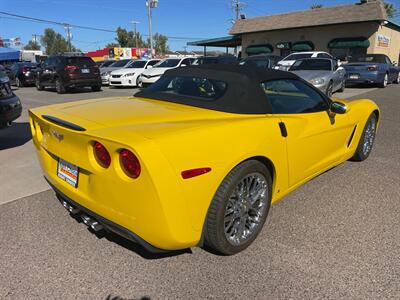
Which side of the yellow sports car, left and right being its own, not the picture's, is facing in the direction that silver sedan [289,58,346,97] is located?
front

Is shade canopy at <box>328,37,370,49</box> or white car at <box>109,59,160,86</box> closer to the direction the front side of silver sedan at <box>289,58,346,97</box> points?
the white car

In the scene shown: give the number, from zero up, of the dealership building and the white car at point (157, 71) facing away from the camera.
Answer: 0

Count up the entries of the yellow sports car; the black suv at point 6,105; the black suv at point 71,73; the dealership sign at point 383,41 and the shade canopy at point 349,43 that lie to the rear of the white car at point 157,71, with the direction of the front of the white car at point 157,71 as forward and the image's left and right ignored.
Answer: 2

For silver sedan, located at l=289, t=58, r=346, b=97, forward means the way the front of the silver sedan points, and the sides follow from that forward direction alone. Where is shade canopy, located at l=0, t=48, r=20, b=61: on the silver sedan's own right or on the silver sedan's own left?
on the silver sedan's own right

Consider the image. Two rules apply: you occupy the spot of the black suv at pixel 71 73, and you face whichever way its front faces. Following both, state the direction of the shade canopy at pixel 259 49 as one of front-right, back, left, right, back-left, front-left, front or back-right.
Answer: right

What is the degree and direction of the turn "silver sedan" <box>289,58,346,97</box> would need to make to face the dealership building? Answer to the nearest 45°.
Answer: approximately 135° to its right

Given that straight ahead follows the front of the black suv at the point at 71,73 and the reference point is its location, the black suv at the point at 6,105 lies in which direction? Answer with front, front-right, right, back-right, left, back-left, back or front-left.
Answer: back-left

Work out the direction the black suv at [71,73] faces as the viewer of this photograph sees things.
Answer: facing away from the viewer and to the left of the viewer

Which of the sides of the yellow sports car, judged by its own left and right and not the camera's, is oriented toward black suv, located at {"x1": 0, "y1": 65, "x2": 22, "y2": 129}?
left

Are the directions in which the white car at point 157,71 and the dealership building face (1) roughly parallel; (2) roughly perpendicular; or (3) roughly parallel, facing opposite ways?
roughly parallel

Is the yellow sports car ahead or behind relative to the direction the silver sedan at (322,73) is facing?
ahead

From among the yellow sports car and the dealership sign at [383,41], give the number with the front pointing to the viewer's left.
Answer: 0

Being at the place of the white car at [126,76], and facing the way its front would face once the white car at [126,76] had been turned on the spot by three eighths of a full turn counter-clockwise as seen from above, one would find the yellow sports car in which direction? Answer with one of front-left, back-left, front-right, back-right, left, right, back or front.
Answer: right
